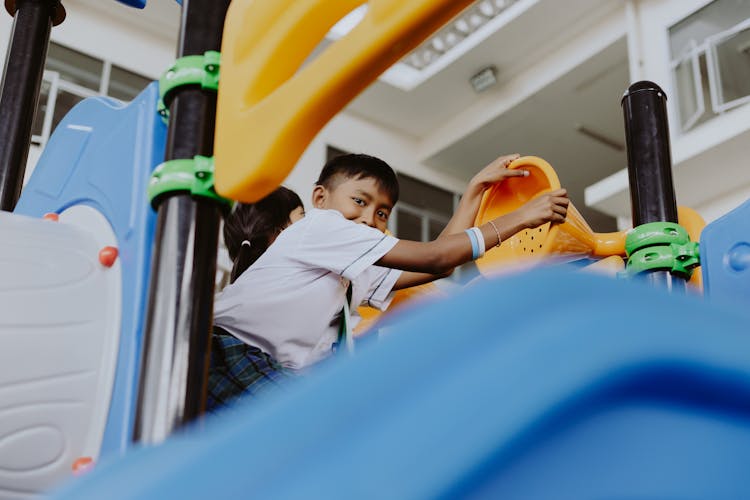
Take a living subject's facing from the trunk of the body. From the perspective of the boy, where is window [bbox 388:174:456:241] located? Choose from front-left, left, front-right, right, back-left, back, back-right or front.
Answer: left

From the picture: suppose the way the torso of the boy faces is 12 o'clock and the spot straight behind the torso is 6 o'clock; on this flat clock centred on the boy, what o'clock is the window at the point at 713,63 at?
The window is roughly at 10 o'clock from the boy.

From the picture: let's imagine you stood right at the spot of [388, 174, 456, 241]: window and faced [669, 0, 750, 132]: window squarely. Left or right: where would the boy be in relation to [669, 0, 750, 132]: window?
right

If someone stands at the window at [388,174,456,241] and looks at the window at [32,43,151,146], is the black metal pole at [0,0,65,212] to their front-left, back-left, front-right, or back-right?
front-left

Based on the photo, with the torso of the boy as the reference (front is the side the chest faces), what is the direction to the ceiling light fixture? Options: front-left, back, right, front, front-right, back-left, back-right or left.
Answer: left

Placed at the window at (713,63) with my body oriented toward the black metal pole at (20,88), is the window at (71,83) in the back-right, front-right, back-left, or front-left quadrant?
front-right

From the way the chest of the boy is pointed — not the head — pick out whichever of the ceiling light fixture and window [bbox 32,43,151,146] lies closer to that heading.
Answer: the ceiling light fixture

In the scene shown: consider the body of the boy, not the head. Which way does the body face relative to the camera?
to the viewer's right

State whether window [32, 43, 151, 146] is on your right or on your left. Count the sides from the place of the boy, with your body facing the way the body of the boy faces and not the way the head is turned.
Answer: on your left
